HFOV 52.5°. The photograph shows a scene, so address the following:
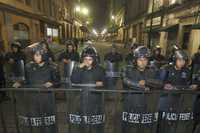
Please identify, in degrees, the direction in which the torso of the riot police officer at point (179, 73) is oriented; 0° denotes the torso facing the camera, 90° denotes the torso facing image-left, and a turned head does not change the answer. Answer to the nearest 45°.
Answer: approximately 0°

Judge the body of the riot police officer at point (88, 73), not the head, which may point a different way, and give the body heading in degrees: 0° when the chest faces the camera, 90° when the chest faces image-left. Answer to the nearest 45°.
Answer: approximately 0°

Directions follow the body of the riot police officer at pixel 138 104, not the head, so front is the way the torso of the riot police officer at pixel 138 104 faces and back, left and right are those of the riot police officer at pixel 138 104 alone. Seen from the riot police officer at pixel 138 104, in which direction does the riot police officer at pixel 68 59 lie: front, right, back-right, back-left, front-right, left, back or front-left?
back-right

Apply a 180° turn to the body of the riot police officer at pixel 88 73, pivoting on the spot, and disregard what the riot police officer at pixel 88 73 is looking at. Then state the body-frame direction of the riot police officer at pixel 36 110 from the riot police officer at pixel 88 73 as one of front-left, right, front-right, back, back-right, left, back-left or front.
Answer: back-left

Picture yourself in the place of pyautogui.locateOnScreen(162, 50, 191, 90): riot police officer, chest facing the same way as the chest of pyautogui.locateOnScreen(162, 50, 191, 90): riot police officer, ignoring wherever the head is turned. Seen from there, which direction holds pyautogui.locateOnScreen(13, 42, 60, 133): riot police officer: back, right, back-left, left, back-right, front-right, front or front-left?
front-right

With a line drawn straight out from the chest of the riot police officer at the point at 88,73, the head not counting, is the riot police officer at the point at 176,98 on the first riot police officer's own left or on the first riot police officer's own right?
on the first riot police officer's own left
